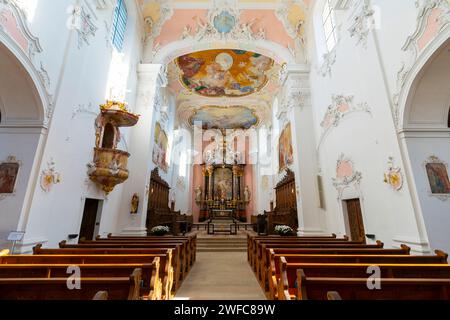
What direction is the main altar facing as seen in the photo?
toward the camera

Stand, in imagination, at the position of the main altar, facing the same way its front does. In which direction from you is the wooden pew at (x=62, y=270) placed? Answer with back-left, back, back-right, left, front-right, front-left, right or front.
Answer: front

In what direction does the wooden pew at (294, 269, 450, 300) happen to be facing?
away from the camera

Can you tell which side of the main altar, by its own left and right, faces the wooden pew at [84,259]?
front

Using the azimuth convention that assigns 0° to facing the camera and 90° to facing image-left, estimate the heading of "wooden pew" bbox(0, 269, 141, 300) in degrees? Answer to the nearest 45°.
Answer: approximately 180°

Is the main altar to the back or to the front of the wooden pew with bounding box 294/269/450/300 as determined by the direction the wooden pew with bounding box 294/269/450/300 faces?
to the front

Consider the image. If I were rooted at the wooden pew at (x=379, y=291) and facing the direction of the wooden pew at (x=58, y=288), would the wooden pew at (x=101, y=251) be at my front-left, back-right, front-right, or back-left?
front-right

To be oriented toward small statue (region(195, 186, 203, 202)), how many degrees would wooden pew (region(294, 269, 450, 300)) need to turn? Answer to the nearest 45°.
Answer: approximately 45° to its left

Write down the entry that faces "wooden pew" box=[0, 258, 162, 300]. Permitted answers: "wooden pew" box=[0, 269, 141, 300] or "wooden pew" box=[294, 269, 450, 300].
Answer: "wooden pew" box=[0, 269, 141, 300]

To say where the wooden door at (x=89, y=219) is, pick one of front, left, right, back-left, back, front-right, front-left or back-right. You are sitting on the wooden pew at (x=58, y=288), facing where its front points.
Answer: front

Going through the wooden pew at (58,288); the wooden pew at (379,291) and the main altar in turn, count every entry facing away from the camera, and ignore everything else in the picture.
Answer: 2

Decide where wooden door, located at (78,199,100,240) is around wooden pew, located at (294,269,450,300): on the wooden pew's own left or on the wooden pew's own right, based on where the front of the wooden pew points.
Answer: on the wooden pew's own left

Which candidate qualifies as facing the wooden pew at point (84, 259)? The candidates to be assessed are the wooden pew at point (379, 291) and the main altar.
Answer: the main altar

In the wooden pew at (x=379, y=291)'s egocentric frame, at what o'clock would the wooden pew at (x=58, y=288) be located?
the wooden pew at (x=58, y=288) is roughly at 8 o'clock from the wooden pew at (x=379, y=291).

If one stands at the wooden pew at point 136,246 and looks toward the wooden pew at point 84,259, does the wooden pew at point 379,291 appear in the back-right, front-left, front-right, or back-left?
front-left

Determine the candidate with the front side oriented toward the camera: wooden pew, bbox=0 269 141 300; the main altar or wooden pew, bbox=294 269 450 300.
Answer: the main altar
